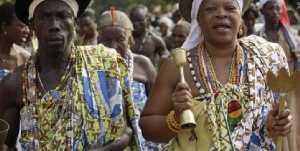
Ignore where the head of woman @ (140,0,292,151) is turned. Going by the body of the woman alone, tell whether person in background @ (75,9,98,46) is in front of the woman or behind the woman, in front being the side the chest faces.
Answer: behind

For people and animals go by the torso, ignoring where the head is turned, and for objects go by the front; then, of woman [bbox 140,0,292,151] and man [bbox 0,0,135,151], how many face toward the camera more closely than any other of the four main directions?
2

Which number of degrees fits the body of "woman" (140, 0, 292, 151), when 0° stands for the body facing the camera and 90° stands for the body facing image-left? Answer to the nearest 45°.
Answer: approximately 0°

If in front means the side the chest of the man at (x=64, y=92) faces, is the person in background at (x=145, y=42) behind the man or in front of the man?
behind

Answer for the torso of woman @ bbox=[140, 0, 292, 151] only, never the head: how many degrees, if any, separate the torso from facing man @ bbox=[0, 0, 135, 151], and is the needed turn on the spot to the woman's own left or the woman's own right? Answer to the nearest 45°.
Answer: approximately 90° to the woman's own right

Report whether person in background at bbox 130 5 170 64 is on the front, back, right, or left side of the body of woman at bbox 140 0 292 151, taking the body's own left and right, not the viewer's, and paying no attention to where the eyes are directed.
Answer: back

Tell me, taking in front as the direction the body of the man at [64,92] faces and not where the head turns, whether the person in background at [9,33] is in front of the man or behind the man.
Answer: behind

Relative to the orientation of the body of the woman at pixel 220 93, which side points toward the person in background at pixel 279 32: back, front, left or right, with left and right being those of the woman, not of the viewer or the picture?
back

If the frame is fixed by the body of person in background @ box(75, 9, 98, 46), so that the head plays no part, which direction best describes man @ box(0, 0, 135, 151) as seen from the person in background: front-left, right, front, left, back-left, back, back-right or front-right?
front-left

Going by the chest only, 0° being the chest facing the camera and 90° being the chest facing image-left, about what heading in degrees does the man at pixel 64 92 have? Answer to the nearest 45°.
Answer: approximately 0°
